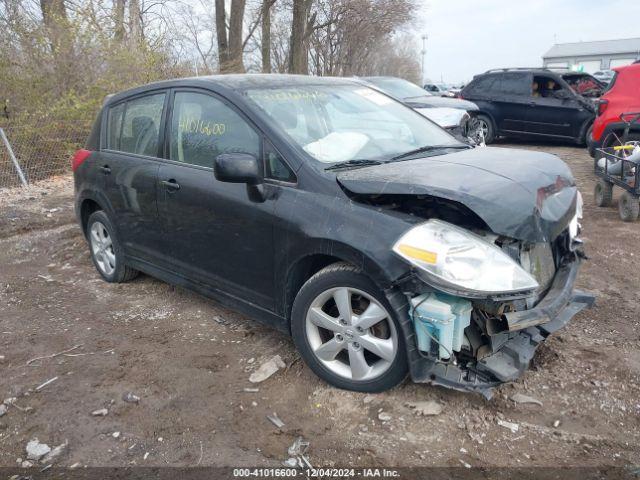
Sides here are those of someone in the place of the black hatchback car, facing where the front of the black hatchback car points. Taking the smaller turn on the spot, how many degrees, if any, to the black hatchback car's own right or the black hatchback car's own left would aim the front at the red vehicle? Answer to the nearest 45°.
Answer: approximately 90° to the black hatchback car's own left

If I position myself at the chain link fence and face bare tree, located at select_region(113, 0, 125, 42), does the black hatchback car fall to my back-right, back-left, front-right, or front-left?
back-right

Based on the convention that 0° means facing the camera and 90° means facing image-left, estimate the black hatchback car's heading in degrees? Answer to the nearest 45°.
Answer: approximately 315°

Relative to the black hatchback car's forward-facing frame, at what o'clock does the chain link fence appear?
The chain link fence is roughly at 6 o'clock from the black hatchback car.
